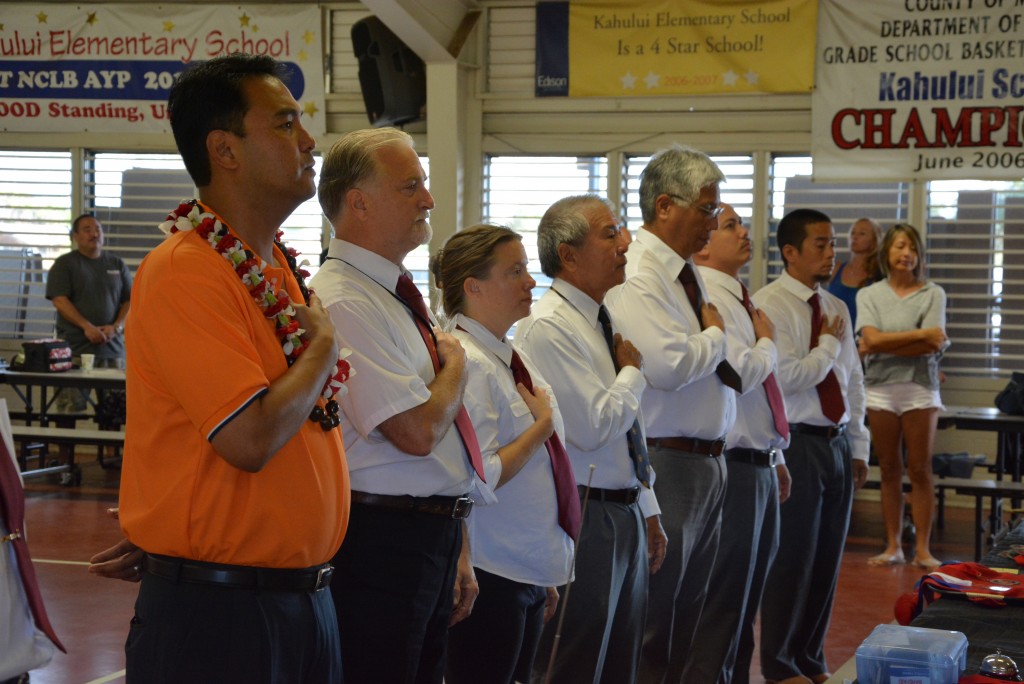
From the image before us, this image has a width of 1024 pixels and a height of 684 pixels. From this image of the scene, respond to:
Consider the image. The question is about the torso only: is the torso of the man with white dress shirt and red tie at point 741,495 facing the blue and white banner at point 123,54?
no

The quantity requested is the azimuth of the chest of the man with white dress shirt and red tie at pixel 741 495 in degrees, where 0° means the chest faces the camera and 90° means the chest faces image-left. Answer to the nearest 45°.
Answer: approximately 315°

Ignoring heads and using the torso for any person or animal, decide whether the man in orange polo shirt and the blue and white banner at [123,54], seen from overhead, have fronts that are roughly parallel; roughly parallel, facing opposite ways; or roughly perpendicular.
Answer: roughly perpendicular

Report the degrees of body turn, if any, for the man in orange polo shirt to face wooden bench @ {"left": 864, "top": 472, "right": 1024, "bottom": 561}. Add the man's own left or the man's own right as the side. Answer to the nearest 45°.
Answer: approximately 45° to the man's own left

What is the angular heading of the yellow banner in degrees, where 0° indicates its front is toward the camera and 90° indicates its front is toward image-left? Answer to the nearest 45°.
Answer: approximately 0°

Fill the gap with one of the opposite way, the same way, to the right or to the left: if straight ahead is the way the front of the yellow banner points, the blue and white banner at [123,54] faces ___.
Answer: the same way

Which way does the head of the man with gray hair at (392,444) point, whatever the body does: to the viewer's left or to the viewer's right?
to the viewer's right

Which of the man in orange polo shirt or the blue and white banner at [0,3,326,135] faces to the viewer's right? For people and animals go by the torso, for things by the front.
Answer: the man in orange polo shirt

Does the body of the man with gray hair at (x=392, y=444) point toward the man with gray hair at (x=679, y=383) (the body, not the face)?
no

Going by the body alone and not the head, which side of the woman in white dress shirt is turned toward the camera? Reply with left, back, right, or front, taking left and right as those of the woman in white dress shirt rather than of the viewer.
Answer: right

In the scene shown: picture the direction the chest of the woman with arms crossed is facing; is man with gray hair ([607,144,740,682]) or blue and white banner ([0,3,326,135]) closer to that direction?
the man with gray hair

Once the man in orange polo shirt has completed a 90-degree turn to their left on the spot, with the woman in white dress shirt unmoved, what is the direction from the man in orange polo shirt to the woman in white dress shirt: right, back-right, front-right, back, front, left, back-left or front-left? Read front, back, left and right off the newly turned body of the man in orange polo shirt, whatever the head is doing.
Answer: front-right

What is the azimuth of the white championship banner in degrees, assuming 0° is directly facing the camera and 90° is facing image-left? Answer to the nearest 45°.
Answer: approximately 0°

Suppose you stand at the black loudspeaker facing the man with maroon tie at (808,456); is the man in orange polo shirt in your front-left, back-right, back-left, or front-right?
front-right

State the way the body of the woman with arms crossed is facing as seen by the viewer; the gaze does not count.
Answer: toward the camera

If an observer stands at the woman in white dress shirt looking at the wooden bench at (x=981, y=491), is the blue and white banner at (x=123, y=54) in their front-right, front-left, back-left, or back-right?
front-left

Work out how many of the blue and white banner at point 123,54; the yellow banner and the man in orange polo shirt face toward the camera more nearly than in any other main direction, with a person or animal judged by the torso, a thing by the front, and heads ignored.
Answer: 2

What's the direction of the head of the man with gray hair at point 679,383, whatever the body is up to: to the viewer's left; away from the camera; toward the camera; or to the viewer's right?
to the viewer's right

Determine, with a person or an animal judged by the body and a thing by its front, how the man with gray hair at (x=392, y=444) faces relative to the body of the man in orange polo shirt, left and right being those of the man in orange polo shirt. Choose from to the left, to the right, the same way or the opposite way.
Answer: the same way

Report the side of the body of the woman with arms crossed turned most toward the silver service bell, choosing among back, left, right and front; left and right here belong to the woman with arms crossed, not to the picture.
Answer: front

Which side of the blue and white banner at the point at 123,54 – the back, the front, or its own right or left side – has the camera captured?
front
